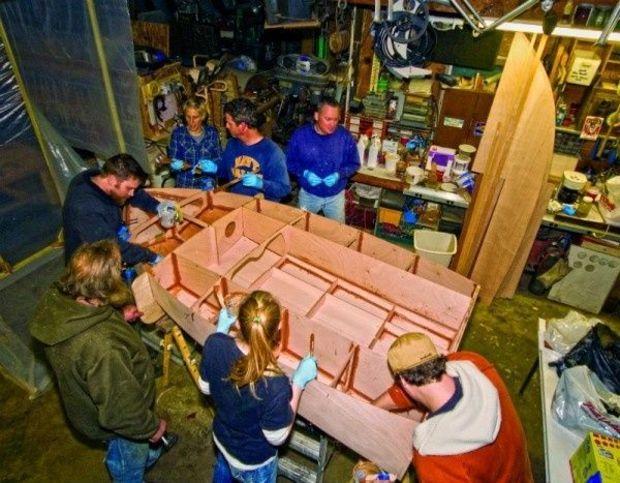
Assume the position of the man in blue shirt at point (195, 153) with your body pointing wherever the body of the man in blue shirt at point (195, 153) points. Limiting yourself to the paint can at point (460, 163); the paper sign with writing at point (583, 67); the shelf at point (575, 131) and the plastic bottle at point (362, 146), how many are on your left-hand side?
4

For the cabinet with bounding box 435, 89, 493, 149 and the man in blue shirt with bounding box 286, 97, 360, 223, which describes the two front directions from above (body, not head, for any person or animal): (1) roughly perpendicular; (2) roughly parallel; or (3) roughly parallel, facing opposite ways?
roughly parallel

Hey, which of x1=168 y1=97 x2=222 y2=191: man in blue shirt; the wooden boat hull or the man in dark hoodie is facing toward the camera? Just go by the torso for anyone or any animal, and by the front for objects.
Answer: the man in blue shirt

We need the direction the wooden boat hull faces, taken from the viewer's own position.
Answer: facing away from the viewer and to the left of the viewer

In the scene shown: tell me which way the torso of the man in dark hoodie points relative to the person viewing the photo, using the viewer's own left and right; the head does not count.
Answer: facing away from the viewer and to the right of the viewer

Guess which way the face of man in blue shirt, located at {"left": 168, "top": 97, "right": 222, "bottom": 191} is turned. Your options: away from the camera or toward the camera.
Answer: toward the camera

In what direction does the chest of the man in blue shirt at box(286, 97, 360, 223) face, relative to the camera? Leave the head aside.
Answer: toward the camera

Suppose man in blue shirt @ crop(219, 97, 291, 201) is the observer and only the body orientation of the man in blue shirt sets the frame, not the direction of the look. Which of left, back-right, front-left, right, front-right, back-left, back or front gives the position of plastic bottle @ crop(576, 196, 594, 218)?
back-left

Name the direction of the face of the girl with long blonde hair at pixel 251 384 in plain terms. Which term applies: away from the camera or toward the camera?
away from the camera

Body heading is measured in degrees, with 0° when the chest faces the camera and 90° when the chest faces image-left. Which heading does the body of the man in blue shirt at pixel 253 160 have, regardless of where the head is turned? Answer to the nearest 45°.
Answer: approximately 45°

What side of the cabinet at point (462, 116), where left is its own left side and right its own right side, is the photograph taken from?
front

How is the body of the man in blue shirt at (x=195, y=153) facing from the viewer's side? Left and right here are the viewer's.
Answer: facing the viewer

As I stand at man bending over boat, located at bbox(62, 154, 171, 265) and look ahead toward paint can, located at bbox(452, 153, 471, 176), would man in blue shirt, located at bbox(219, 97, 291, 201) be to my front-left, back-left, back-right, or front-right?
front-left

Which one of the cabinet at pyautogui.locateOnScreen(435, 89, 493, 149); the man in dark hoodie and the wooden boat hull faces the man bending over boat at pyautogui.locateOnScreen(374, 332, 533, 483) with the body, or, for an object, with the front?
the cabinet

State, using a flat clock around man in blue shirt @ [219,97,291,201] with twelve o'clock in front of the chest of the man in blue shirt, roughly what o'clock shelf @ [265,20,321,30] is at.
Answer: The shelf is roughly at 5 o'clock from the man in blue shirt.

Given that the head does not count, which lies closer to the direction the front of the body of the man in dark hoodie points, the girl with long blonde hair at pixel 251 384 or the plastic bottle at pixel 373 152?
the plastic bottle

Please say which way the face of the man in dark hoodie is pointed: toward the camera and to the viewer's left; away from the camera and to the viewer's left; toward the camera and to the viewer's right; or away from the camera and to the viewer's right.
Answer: away from the camera and to the viewer's right

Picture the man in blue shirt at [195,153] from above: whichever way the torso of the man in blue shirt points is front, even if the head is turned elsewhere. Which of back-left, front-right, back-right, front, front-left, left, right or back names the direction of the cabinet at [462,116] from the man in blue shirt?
left

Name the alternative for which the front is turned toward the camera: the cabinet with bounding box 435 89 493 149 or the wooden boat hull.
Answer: the cabinet

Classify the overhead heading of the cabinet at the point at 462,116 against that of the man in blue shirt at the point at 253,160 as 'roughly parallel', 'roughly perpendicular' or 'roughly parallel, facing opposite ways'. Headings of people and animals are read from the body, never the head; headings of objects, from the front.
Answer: roughly parallel
